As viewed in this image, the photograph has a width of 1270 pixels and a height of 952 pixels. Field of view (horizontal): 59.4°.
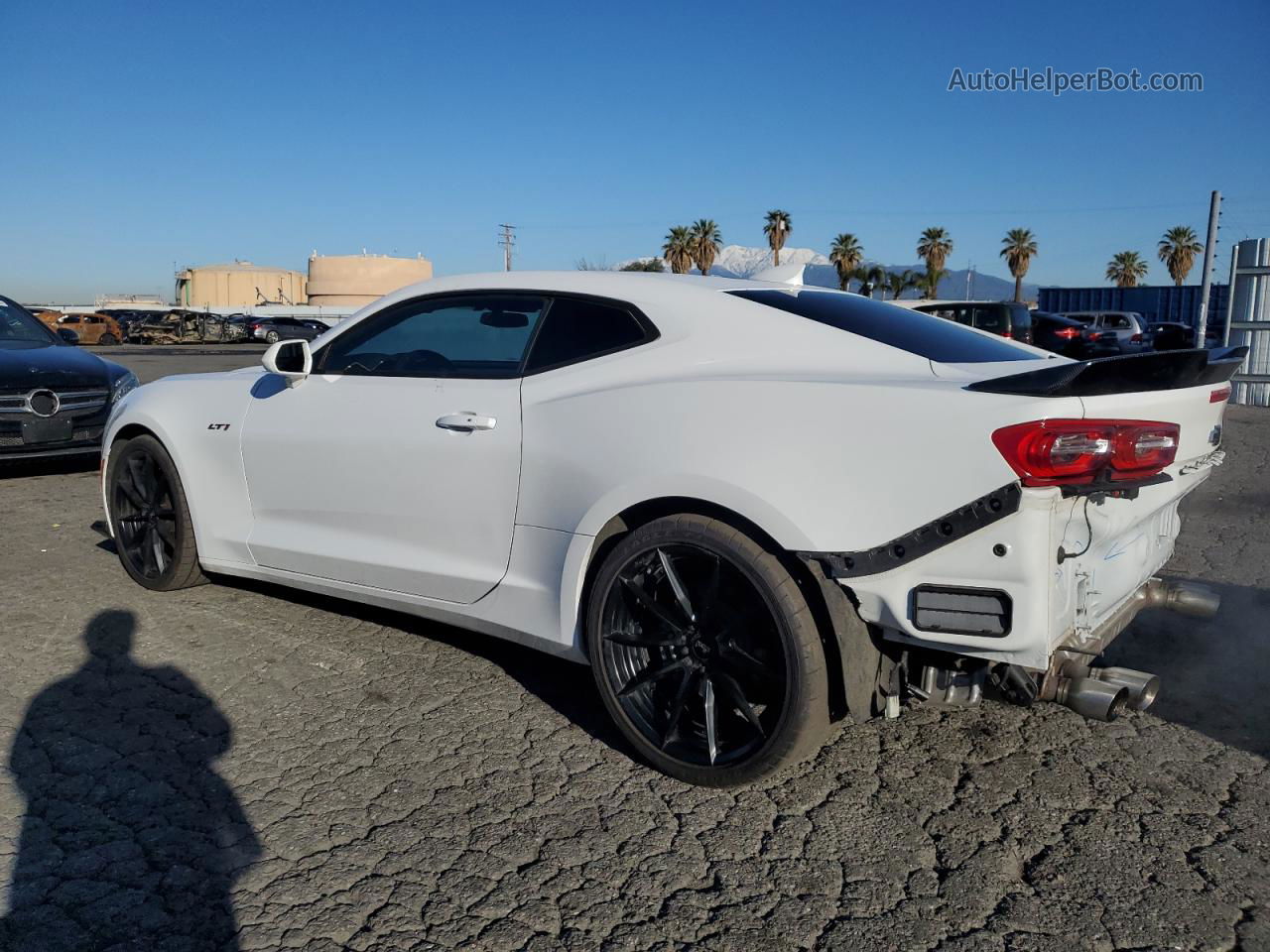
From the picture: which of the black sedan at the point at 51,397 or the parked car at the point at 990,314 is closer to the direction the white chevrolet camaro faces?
the black sedan

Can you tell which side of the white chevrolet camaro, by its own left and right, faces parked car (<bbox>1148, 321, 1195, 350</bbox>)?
right

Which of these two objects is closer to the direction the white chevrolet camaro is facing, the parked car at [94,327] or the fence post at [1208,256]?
the parked car

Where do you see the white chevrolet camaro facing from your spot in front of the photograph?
facing away from the viewer and to the left of the viewer

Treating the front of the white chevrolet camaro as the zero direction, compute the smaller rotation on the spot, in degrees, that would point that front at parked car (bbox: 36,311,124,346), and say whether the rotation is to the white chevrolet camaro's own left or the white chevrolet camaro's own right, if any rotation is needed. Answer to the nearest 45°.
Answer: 0° — it already faces it

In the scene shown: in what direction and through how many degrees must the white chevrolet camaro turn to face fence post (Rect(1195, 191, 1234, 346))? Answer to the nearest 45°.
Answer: approximately 90° to its right

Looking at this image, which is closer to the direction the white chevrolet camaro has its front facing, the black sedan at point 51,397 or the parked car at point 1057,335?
the black sedan

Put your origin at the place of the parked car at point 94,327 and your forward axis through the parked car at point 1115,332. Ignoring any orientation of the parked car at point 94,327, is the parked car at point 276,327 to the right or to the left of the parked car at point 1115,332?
left

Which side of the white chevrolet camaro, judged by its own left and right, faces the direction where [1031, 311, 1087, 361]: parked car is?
right

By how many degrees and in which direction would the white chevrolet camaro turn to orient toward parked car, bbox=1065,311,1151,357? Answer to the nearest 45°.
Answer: approximately 90° to its right

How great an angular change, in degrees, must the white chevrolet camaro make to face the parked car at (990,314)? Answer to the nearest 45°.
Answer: approximately 45° to its right
